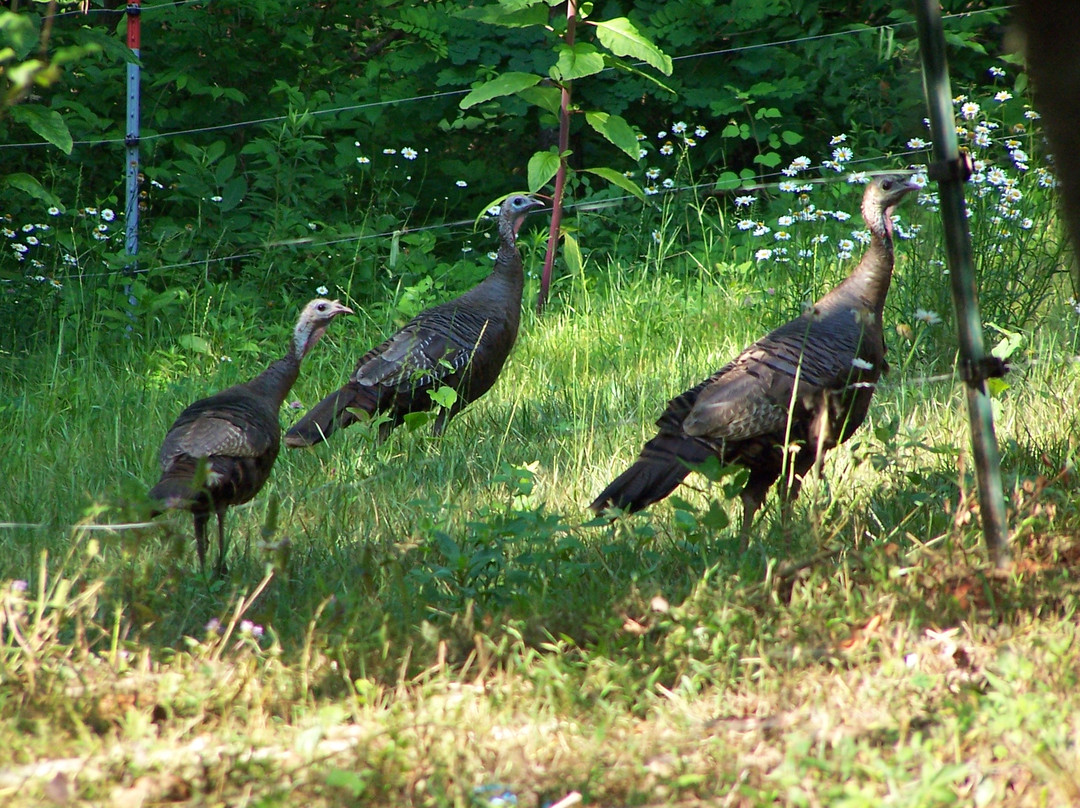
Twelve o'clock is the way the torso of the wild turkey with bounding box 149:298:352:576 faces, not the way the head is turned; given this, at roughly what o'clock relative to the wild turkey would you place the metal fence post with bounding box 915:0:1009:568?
The metal fence post is roughly at 3 o'clock from the wild turkey.

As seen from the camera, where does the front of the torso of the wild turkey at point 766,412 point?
to the viewer's right

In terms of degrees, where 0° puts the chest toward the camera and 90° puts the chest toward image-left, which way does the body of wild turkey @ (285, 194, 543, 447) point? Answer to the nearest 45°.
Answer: approximately 270°

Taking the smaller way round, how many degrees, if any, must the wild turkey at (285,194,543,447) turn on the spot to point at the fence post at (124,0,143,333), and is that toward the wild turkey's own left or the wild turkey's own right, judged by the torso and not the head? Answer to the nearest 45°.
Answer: approximately 135° to the wild turkey's own left

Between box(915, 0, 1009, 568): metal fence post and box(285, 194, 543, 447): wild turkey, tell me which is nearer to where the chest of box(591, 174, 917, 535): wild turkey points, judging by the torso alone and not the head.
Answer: the metal fence post

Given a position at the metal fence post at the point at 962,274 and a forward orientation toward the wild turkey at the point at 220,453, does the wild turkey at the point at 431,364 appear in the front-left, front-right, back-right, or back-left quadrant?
front-right

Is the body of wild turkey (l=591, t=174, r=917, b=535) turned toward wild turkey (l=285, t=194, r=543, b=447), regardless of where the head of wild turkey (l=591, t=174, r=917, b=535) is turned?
no

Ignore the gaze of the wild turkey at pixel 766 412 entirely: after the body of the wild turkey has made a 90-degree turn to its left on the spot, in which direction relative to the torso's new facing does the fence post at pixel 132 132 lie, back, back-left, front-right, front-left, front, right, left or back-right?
front-left

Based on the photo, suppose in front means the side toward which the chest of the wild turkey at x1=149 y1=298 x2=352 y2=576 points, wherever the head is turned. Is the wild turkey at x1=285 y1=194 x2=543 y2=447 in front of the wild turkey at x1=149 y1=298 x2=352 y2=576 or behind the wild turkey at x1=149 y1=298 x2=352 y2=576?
in front

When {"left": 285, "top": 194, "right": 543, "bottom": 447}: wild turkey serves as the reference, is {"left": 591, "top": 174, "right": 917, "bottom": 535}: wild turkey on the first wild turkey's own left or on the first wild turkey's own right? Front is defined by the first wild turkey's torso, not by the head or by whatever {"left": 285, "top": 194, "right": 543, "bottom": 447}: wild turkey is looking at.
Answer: on the first wild turkey's own right

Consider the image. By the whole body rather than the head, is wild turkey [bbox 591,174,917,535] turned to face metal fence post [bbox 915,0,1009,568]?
yes

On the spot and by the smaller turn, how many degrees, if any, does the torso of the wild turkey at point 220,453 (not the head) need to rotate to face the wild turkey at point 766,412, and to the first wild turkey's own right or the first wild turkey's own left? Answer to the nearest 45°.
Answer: approximately 45° to the first wild turkey's own right

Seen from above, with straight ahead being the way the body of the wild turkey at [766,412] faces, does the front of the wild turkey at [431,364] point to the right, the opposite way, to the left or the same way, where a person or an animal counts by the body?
the same way

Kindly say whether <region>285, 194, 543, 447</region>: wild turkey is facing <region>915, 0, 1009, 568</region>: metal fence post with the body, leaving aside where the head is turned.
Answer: no

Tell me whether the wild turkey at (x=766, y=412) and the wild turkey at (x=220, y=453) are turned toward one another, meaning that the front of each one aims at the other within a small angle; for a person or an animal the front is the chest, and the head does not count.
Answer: no

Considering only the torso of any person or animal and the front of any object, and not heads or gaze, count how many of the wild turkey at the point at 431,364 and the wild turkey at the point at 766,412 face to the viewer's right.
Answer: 2
